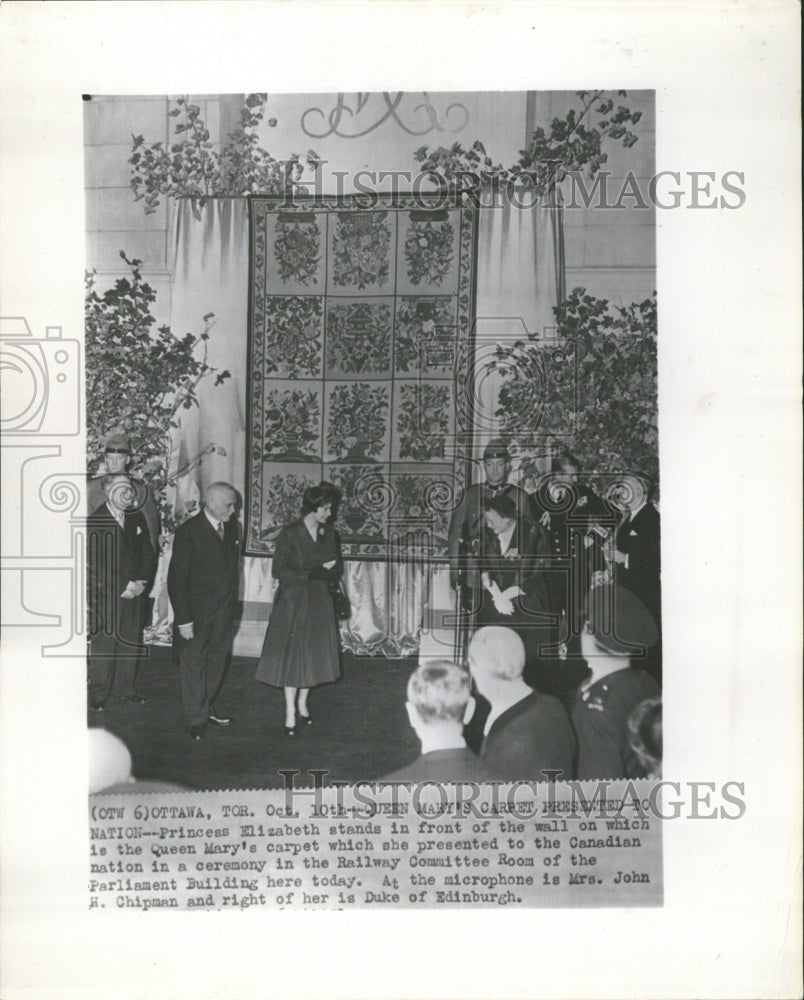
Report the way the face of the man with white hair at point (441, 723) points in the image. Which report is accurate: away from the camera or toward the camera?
away from the camera

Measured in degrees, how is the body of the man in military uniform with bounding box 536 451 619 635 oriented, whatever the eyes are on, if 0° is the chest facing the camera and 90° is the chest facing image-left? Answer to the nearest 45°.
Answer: approximately 45°

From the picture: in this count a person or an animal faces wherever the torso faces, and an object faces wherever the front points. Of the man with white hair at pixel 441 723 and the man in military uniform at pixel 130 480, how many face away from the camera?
1

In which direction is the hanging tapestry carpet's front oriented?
toward the camera

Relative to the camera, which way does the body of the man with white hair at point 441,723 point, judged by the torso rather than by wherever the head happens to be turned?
away from the camera

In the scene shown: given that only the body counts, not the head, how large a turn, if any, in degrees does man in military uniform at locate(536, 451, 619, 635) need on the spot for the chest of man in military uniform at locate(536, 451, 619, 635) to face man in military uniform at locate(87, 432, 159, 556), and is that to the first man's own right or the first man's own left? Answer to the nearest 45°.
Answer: approximately 45° to the first man's own right

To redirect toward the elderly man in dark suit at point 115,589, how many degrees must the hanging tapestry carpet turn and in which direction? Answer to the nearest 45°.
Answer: approximately 90° to its right

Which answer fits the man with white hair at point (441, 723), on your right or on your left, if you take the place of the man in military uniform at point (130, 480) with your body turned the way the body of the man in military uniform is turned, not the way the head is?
on your left

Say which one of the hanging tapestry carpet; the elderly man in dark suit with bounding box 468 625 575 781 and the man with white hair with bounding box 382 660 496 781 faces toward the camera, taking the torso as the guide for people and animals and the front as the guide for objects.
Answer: the hanging tapestry carpet

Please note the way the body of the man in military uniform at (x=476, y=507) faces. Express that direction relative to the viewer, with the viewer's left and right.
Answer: facing the viewer
